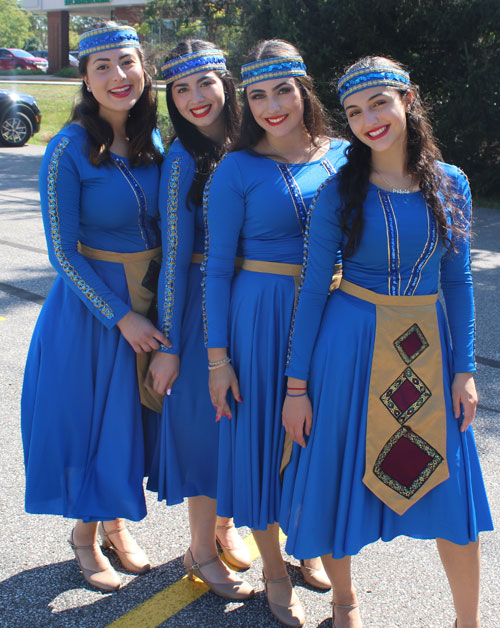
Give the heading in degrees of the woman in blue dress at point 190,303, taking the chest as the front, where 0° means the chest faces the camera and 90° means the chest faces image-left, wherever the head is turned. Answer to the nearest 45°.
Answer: approximately 315°

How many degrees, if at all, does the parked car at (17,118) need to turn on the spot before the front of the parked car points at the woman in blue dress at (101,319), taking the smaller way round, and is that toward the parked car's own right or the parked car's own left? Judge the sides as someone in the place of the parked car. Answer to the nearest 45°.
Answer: approximately 90° to the parked car's own right

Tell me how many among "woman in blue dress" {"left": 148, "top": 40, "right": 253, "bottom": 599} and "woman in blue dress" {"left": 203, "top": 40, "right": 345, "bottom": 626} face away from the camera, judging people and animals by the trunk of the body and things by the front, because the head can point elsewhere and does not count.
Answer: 0

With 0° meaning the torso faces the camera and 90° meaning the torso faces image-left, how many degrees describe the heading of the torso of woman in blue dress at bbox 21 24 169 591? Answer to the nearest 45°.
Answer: approximately 315°

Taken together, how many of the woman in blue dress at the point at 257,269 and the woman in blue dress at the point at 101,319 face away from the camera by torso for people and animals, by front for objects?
0

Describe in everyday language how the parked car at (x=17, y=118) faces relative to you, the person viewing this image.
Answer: facing to the right of the viewer

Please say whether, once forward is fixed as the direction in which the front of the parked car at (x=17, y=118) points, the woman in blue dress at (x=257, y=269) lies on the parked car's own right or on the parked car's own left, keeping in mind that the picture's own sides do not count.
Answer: on the parked car's own right

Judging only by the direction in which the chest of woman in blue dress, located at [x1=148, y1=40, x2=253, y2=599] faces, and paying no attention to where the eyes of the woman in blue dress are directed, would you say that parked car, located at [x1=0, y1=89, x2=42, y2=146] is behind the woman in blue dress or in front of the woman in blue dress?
behind

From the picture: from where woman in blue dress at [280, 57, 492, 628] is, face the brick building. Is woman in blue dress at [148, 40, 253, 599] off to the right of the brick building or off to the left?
left
